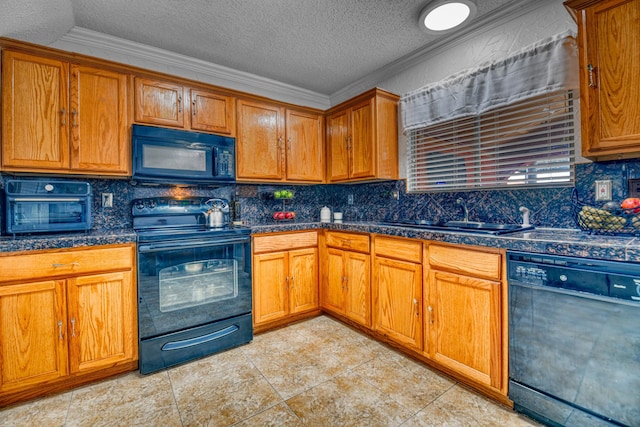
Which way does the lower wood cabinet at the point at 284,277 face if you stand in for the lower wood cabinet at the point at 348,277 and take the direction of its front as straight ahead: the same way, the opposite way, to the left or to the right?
to the left

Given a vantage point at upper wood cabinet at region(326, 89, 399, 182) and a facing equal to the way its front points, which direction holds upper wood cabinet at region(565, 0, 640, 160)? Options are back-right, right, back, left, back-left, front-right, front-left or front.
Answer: left

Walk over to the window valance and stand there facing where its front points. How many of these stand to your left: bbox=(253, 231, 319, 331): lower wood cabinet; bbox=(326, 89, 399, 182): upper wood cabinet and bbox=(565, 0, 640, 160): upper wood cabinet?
1

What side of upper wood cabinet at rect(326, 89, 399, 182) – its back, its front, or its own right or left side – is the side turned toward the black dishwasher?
left

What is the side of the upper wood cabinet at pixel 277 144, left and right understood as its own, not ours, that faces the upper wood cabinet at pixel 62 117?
right

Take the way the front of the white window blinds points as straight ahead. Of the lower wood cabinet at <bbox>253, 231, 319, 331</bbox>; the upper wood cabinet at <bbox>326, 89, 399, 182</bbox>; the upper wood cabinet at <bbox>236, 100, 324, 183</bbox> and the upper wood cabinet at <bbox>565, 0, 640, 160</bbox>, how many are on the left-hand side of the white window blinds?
1

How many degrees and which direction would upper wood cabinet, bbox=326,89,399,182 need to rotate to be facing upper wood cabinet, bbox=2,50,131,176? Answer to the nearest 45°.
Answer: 0° — it already faces it

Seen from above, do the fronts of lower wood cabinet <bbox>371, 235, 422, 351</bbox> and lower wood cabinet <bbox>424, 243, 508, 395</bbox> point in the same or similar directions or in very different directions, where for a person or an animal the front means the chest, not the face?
same or similar directions

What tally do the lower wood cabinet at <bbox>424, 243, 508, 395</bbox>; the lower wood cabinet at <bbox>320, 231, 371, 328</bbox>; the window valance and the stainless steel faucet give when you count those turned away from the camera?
0

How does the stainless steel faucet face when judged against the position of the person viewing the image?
facing the viewer and to the left of the viewer

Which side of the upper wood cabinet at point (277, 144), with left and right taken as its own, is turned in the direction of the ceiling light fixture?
front

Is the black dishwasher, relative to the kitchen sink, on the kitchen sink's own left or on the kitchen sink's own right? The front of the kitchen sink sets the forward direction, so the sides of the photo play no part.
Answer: on the kitchen sink's own left

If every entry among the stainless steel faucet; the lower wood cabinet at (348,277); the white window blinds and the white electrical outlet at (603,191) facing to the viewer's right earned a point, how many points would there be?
0

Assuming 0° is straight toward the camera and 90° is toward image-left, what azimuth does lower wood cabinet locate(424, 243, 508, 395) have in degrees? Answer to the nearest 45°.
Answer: approximately 45°

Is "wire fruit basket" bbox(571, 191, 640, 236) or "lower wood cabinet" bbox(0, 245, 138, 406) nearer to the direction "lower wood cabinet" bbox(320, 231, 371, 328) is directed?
the lower wood cabinet
